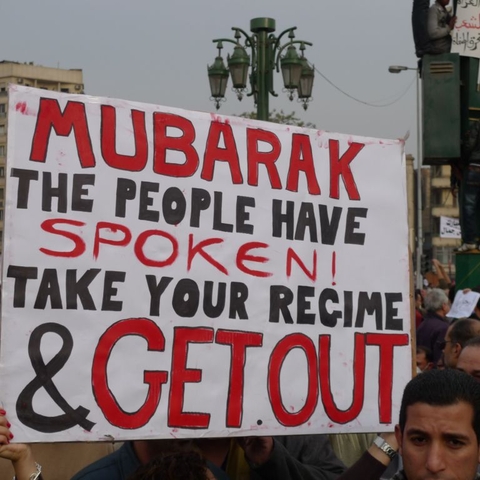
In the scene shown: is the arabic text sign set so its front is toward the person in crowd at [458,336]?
yes

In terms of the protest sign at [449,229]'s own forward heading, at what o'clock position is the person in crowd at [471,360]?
The person in crowd is roughly at 12 o'clock from the protest sign.

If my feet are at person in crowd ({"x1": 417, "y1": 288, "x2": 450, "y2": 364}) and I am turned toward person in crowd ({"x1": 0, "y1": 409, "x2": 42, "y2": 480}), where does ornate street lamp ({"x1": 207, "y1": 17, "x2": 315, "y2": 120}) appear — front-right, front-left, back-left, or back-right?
back-right

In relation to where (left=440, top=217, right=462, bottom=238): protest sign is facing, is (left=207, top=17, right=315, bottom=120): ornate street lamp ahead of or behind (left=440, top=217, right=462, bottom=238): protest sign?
ahead

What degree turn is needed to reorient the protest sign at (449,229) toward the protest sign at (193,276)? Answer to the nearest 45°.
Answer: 0° — it already faces it

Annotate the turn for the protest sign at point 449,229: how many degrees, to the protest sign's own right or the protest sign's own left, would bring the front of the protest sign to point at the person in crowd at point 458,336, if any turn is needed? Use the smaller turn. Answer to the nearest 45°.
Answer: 0° — it already faces them

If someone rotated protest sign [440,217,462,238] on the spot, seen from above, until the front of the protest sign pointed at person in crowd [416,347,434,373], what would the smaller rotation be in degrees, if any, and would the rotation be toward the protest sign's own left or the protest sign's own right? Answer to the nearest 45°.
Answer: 0° — it already faces them

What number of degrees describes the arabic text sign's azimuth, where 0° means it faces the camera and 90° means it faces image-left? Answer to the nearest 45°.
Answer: approximately 0°

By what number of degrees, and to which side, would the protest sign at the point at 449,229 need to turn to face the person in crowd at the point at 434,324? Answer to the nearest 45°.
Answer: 0° — it already faces them
